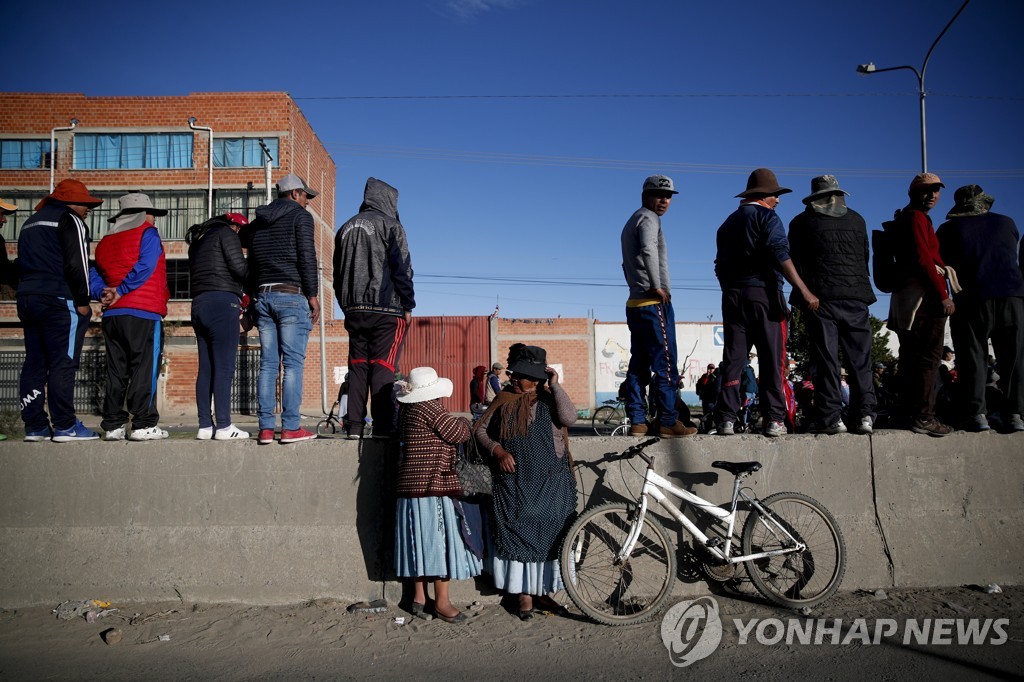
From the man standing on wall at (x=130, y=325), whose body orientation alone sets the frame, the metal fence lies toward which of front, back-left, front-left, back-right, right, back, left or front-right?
front-left

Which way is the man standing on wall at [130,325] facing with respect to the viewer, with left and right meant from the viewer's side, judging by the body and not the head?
facing away from the viewer and to the right of the viewer

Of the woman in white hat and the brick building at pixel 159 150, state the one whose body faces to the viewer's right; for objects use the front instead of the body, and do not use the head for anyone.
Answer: the woman in white hat

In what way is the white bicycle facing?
to the viewer's left

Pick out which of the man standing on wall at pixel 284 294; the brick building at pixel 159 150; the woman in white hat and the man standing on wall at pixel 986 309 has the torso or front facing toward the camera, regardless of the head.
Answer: the brick building

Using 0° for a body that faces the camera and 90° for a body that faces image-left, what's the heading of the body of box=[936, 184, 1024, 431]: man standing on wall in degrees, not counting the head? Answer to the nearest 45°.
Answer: approximately 180°

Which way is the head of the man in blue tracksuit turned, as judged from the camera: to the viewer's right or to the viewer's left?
to the viewer's right

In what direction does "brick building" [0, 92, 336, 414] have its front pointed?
toward the camera

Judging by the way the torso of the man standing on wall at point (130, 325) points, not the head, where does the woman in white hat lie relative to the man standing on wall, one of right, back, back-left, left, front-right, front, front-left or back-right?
right

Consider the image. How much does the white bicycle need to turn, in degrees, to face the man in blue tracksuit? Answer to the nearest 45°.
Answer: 0° — it already faces them

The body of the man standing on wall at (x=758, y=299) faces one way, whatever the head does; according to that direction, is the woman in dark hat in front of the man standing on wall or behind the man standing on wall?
behind
